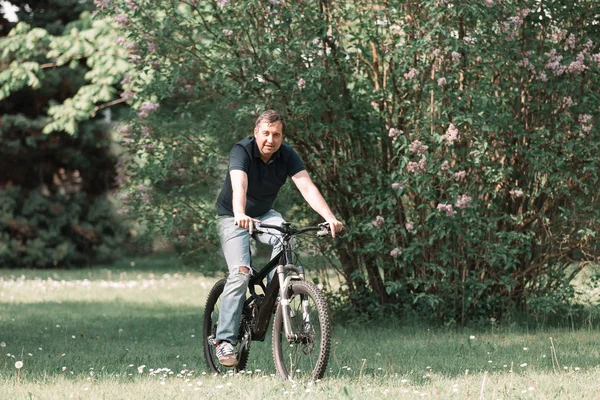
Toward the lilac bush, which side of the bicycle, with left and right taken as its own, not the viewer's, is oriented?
left

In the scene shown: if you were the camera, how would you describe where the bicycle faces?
facing the viewer and to the right of the viewer

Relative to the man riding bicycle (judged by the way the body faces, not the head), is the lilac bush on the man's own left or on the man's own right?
on the man's own left
